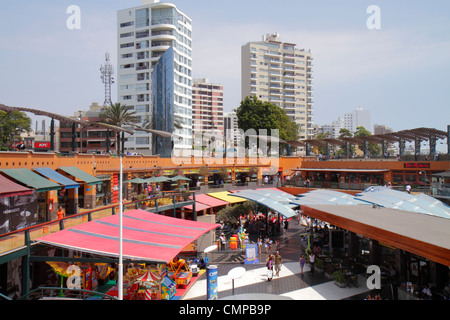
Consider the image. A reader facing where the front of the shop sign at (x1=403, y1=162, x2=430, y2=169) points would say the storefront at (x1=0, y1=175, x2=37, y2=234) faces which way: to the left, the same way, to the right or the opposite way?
to the left

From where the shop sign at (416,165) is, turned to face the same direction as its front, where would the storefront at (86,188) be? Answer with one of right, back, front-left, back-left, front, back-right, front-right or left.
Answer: front-right

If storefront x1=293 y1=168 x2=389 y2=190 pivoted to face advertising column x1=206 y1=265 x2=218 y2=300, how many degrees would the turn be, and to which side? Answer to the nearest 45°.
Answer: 0° — it already faces it

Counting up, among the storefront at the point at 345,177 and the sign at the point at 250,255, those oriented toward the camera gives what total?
2

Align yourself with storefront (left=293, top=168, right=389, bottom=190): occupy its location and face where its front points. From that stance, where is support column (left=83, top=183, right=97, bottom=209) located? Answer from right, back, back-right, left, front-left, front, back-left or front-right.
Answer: front-right

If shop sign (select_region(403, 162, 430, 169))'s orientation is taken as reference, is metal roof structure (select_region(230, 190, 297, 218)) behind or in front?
in front

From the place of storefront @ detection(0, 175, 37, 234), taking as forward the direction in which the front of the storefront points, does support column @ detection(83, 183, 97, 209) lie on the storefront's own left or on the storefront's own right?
on the storefront's own left

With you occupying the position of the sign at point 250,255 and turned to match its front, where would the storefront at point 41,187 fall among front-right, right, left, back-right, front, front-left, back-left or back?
right

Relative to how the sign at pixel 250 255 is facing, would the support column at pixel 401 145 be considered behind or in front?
behind

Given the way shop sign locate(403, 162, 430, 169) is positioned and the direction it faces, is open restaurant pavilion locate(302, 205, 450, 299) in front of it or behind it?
in front

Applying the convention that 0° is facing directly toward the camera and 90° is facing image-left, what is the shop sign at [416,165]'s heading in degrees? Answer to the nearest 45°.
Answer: approximately 0°
